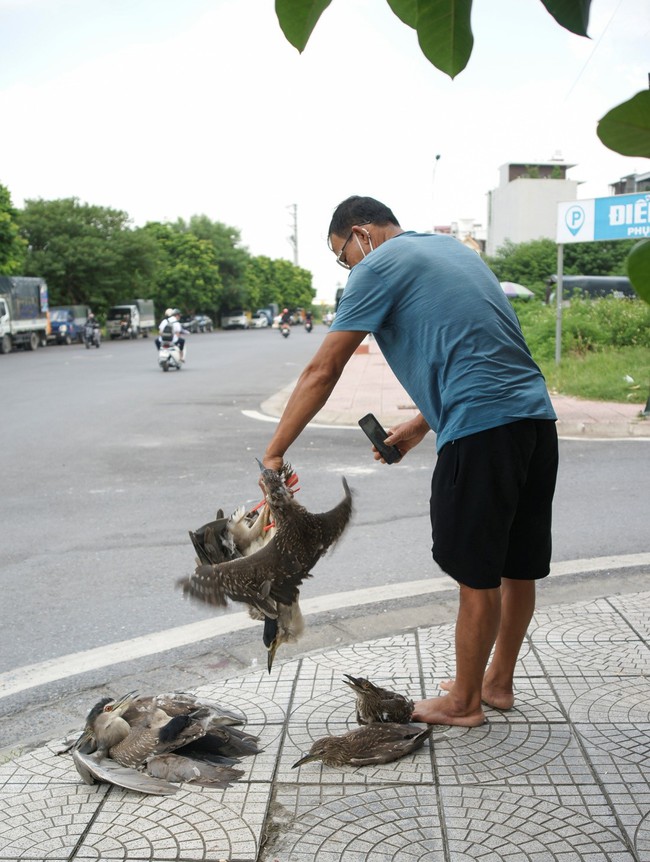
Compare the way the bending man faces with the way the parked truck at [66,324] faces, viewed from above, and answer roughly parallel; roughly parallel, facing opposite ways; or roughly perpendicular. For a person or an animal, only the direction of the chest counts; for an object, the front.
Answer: roughly perpendicular

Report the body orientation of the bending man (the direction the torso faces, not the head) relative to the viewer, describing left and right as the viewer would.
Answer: facing away from the viewer and to the left of the viewer

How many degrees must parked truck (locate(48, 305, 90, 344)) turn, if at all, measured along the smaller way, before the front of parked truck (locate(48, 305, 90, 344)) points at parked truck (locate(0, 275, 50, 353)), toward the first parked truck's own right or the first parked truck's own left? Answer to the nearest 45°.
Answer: approximately 45° to the first parked truck's own left

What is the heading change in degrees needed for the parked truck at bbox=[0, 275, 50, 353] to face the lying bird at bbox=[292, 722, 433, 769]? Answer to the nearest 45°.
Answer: approximately 45° to its left

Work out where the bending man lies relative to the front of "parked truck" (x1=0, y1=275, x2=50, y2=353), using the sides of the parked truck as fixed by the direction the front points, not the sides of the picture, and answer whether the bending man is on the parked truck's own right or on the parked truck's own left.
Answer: on the parked truck's own left

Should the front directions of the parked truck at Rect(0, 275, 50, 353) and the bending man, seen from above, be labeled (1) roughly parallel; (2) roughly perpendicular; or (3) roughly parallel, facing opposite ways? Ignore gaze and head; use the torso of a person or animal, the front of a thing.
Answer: roughly perpendicular

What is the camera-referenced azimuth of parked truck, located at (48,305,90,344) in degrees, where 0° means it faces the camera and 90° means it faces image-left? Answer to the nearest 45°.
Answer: approximately 45°
